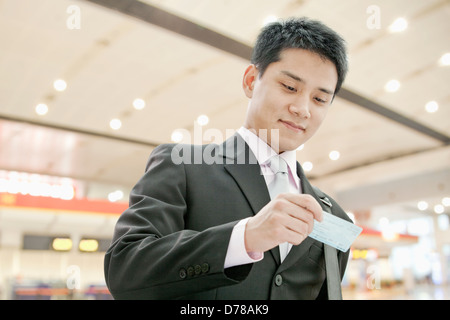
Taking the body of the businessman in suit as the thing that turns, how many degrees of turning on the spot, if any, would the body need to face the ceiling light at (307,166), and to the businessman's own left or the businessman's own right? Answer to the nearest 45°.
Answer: approximately 135° to the businessman's own left

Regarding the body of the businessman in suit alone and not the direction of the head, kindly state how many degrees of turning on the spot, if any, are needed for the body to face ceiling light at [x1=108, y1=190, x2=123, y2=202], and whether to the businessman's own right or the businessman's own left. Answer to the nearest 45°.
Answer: approximately 135° to the businessman's own left

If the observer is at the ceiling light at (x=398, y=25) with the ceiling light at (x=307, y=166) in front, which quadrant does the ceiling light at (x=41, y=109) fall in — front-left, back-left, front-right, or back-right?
front-left

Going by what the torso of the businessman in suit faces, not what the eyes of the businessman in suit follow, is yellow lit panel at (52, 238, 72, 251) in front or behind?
behind

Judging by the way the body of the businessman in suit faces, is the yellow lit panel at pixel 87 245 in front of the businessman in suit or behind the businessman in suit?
behind

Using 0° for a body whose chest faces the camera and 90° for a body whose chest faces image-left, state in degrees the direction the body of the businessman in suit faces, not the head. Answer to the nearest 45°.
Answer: approximately 315°

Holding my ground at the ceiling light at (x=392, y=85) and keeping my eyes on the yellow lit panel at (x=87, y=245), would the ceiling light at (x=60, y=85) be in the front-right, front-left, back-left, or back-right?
front-left

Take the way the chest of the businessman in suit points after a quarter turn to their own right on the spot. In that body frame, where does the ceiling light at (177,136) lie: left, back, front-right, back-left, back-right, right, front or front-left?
back-right

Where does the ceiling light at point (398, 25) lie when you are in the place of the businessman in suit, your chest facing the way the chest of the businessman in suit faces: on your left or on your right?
on your left

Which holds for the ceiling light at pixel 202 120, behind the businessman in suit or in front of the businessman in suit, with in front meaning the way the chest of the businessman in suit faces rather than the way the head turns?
behind
